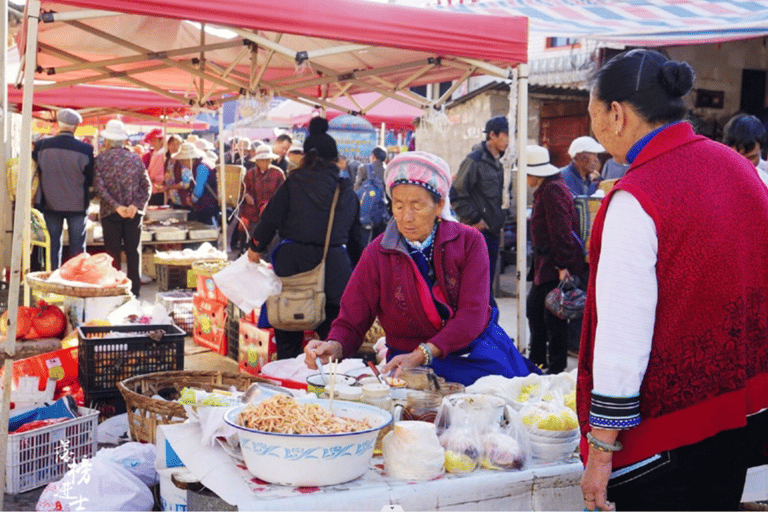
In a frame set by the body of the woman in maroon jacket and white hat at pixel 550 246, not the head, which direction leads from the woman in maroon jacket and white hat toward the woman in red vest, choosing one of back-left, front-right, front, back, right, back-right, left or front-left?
left

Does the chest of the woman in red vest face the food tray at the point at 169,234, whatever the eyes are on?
yes

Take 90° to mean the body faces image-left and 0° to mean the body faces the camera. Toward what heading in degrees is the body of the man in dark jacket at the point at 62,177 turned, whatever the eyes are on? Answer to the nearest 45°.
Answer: approximately 180°

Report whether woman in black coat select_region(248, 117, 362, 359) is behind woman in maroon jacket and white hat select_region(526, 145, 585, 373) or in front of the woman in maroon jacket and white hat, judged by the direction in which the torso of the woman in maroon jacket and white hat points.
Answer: in front

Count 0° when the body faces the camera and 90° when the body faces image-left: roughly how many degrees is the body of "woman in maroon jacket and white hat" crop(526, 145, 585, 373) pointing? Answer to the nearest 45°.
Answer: approximately 90°

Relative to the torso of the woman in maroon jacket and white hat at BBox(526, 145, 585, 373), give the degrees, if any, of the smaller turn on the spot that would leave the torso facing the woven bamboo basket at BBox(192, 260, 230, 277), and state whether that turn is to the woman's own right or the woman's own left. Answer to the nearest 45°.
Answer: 0° — they already face it

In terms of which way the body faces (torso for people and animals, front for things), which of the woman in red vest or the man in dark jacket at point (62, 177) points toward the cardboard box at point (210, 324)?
the woman in red vest

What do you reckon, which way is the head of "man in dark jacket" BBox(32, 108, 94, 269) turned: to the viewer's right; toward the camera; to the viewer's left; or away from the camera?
away from the camera

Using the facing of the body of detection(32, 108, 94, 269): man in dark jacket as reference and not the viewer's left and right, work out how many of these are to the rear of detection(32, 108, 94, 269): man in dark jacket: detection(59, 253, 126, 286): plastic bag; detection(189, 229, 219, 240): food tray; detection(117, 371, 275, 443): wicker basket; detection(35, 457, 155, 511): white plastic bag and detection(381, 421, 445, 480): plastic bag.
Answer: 4

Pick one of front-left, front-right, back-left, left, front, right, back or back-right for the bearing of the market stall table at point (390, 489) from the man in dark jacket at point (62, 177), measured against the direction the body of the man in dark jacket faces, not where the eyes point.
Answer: back

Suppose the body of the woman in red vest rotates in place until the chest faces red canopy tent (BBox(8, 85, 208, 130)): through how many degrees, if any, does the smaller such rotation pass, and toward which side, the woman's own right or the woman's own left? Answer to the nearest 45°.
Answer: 0° — they already face it

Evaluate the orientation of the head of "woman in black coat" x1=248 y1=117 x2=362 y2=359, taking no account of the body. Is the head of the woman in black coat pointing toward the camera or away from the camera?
away from the camera

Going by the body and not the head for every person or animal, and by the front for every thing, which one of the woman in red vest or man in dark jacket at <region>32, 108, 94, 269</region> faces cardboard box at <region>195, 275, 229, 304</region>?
the woman in red vest

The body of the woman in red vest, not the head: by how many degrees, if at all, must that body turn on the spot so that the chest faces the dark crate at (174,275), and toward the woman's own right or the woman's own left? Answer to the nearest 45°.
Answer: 0° — they already face it

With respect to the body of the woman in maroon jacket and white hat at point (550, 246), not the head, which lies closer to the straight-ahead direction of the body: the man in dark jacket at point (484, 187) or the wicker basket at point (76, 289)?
the wicker basket
